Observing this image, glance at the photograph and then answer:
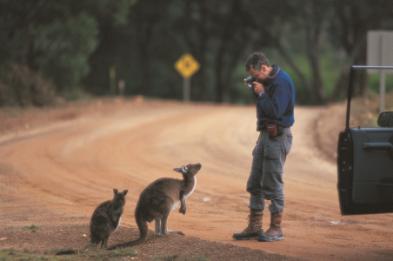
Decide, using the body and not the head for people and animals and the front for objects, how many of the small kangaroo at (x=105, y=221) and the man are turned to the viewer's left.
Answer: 1

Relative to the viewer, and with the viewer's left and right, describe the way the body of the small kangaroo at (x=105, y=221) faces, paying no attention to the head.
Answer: facing away from the viewer and to the right of the viewer

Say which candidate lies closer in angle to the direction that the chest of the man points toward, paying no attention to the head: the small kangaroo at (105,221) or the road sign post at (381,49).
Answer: the small kangaroo

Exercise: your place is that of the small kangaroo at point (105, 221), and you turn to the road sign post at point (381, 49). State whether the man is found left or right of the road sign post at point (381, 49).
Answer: right

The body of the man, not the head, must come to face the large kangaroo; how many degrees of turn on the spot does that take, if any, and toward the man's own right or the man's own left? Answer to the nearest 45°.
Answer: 0° — they already face it

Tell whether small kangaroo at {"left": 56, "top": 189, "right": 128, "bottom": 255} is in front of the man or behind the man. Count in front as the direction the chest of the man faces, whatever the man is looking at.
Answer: in front

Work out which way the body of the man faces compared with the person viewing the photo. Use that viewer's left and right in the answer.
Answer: facing to the left of the viewer

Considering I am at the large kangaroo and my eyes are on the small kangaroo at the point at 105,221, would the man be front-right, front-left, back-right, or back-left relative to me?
back-left

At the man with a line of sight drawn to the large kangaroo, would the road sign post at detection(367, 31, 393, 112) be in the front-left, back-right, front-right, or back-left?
back-right
